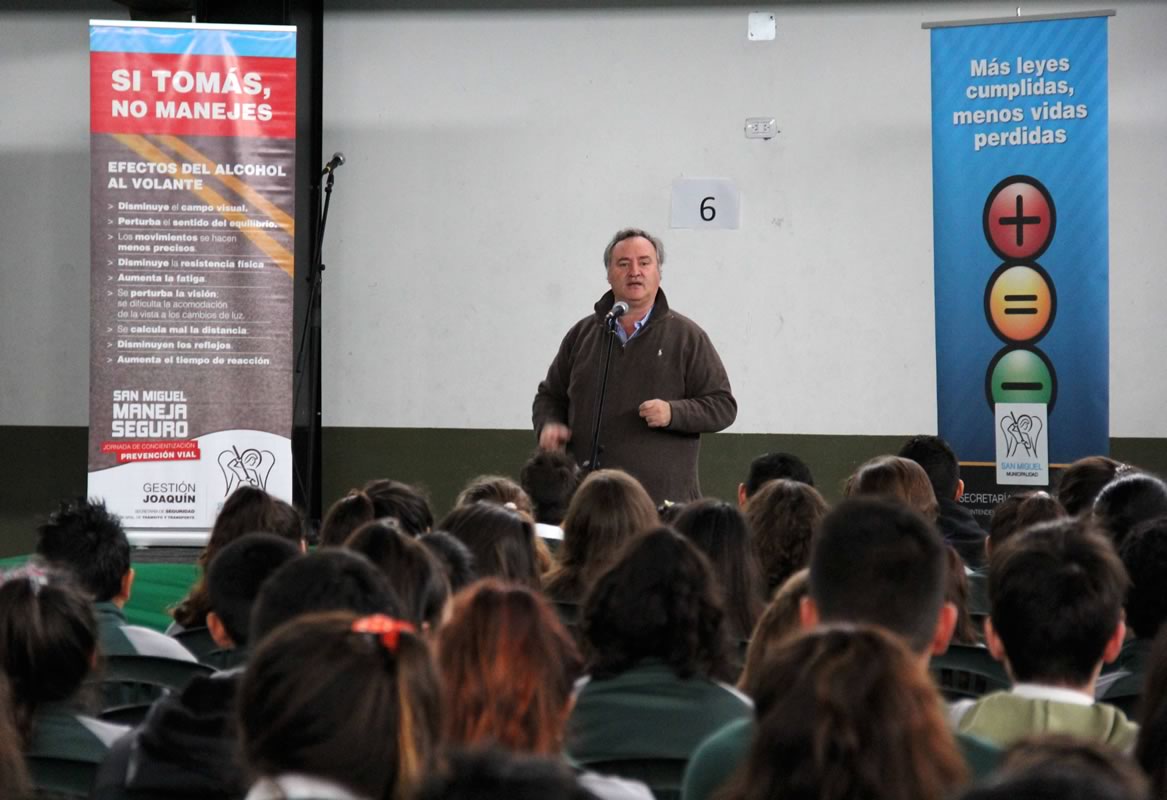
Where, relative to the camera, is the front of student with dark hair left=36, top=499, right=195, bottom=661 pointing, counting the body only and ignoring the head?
away from the camera

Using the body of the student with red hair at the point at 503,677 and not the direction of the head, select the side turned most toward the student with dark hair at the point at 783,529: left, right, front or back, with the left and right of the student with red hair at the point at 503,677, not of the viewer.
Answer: front

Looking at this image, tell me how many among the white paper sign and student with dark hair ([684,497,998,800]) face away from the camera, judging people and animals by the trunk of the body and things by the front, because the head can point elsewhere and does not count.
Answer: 1

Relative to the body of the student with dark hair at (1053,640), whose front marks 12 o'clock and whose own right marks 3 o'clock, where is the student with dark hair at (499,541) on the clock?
the student with dark hair at (499,541) is roughly at 10 o'clock from the student with dark hair at (1053,640).

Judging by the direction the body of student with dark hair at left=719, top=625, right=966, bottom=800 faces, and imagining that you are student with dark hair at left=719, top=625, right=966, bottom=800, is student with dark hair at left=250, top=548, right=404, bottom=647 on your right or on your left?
on your left

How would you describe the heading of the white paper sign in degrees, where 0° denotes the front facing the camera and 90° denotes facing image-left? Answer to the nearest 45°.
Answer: approximately 0°

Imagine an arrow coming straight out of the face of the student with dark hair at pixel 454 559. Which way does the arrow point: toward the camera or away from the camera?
away from the camera

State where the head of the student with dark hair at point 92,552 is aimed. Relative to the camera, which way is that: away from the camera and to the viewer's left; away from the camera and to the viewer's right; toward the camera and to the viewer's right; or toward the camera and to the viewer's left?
away from the camera and to the viewer's right

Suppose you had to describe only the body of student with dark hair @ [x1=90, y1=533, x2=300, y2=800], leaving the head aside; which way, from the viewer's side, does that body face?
away from the camera

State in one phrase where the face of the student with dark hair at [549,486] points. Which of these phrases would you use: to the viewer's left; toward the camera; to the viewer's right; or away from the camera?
away from the camera

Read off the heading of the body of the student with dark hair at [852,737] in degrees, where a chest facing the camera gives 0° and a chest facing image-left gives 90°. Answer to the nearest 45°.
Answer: approximately 180°

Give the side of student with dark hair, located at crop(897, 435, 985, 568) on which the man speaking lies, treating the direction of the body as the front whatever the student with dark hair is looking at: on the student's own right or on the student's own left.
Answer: on the student's own left

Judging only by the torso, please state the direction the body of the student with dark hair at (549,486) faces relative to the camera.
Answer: away from the camera

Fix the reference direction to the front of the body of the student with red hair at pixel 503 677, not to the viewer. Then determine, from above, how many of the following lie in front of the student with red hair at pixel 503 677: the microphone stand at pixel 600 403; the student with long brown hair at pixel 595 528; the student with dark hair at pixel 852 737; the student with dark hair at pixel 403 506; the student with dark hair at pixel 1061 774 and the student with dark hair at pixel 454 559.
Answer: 4

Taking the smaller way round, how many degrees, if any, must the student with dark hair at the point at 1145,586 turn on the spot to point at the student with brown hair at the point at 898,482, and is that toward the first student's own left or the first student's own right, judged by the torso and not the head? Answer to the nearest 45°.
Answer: approximately 45° to the first student's own left

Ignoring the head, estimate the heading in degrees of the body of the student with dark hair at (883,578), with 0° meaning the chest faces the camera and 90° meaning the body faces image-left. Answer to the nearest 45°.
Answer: approximately 180°

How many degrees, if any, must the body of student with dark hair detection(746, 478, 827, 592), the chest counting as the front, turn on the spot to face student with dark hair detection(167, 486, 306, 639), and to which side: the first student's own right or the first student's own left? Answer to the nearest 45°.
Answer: approximately 90° to the first student's own left

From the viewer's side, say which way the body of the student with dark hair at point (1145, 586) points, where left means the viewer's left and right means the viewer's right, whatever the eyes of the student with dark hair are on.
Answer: facing away from the viewer
